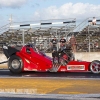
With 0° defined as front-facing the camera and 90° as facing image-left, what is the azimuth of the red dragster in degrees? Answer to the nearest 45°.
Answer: approximately 270°
